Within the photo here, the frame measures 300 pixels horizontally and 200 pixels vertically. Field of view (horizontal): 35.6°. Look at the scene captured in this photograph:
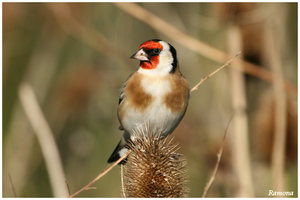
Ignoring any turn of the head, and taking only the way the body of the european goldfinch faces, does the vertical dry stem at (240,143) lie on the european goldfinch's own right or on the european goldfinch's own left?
on the european goldfinch's own left

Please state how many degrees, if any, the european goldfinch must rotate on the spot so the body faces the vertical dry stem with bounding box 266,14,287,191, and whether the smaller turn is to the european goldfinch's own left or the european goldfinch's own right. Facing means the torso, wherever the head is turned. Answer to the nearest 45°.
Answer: approximately 90° to the european goldfinch's own left

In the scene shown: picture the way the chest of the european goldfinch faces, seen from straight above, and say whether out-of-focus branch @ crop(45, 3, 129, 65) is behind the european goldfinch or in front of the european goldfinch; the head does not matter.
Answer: behind

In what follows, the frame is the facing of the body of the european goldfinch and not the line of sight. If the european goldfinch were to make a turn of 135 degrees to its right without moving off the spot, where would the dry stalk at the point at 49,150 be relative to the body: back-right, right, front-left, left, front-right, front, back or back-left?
front-left

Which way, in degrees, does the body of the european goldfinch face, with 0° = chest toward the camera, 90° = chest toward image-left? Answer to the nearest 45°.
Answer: approximately 0°
